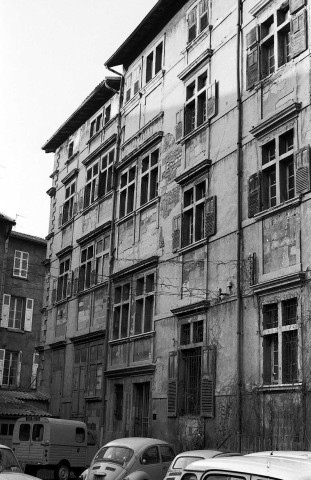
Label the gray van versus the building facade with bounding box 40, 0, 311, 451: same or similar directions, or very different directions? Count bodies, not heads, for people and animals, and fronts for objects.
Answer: very different directions

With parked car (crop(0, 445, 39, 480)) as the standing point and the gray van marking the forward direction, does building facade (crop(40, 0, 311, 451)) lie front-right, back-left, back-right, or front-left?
front-right

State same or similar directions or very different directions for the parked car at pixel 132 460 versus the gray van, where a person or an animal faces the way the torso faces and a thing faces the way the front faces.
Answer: same or similar directions

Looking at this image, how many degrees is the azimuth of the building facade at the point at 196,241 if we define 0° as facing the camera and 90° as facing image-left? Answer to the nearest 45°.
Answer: approximately 45°

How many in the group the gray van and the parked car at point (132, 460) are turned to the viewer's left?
0

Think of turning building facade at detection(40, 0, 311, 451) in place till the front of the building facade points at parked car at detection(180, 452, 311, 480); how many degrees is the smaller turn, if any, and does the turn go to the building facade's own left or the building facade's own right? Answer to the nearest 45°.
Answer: approximately 45° to the building facade's own left

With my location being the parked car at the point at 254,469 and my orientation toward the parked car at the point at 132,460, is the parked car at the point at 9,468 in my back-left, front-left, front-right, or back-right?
front-left
